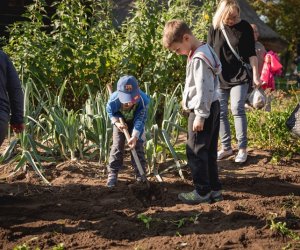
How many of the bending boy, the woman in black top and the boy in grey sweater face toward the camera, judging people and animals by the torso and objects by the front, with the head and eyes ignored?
2

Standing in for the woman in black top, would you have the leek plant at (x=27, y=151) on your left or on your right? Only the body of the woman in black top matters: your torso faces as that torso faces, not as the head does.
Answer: on your right

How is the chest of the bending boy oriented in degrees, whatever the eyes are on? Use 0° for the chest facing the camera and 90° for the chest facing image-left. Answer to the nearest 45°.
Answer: approximately 0°

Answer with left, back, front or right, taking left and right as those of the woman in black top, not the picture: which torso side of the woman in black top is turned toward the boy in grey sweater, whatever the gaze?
front

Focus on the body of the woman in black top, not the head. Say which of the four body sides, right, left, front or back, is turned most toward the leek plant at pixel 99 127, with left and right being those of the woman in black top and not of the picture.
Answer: right

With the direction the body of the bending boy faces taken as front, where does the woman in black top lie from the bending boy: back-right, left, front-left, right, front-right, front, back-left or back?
back-left

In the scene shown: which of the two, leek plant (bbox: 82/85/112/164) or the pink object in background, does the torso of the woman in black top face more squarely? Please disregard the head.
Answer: the leek plant

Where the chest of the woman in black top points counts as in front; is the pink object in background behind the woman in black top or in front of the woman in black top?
behind

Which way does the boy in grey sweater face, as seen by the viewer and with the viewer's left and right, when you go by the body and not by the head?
facing to the left of the viewer

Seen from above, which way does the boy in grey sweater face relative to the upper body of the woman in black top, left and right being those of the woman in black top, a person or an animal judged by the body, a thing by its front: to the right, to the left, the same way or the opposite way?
to the right

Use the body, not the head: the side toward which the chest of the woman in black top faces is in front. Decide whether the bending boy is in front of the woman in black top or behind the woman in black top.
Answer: in front

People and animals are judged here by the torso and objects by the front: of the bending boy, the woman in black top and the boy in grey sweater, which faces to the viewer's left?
the boy in grey sweater
